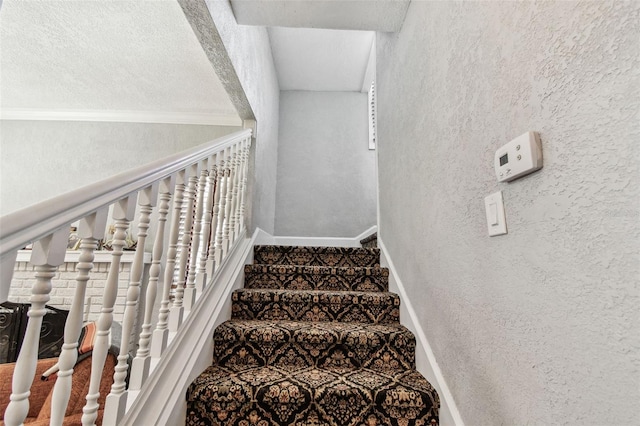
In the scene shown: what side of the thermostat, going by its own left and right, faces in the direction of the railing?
front

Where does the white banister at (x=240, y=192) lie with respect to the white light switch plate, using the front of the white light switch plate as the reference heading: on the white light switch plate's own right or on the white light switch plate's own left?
on the white light switch plate's own right

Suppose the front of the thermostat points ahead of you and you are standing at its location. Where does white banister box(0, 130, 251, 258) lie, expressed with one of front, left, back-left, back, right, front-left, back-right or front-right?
front

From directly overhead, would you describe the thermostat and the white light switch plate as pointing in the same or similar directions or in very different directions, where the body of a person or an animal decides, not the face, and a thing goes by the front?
same or similar directions

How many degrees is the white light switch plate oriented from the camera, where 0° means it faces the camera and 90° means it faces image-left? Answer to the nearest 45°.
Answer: approximately 45°

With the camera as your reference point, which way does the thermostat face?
facing the viewer and to the left of the viewer

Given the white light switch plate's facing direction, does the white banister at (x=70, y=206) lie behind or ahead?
ahead

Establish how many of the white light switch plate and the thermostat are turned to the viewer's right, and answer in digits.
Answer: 0
